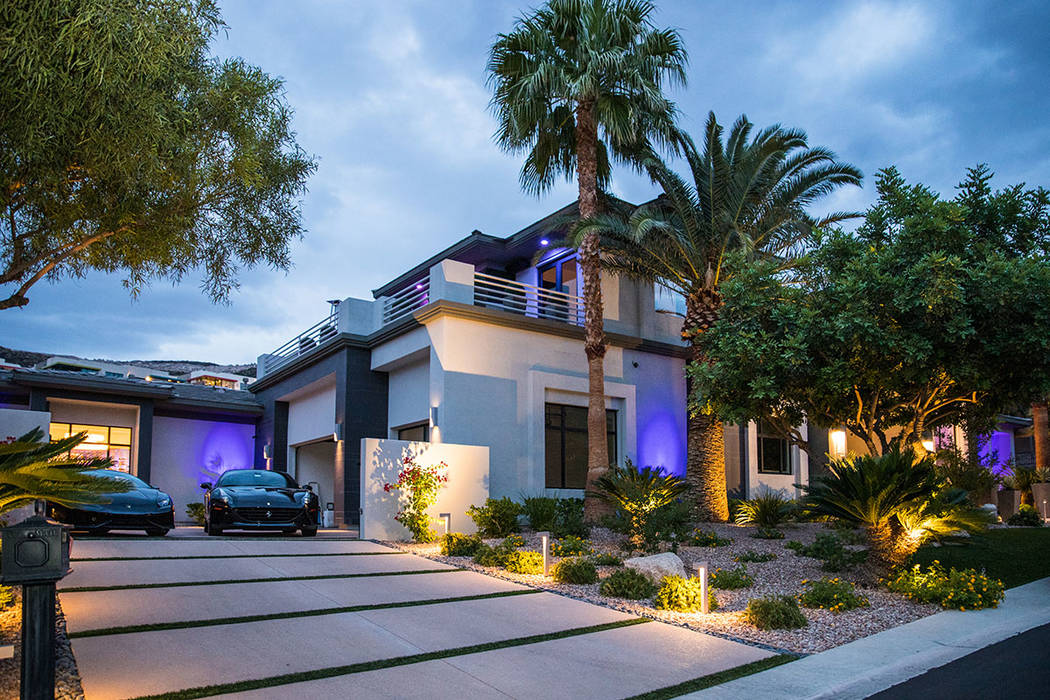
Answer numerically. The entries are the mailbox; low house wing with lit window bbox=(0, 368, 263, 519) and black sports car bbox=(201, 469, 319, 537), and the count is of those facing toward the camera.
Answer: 3

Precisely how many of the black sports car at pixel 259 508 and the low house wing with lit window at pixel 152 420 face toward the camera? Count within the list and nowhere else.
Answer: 2

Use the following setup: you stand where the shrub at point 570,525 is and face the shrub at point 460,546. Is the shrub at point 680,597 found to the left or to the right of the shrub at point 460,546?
left

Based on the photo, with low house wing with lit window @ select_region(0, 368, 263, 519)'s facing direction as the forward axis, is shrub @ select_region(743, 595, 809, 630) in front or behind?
in front

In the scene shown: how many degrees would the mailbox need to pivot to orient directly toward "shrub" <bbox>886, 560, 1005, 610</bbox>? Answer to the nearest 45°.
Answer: approximately 90° to its left

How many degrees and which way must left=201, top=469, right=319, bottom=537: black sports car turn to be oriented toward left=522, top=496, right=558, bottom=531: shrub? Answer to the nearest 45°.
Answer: approximately 90° to its left

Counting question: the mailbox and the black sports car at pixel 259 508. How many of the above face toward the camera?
2

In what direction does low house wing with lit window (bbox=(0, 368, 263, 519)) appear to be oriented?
toward the camera

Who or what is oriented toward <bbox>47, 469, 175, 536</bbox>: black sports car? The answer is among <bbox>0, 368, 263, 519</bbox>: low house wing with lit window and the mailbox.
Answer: the low house wing with lit window

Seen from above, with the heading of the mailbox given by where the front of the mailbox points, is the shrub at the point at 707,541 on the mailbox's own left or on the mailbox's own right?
on the mailbox's own left

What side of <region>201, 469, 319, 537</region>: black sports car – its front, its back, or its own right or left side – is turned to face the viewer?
front
